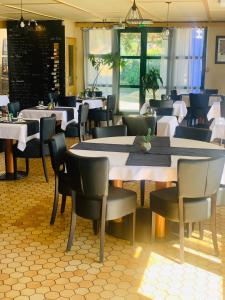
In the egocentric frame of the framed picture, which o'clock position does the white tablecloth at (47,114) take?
The white tablecloth is roughly at 1 o'clock from the framed picture.

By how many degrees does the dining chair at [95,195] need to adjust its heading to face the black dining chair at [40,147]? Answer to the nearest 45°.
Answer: approximately 45° to its left

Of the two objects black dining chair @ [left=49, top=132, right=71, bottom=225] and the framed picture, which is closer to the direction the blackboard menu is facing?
the black dining chair

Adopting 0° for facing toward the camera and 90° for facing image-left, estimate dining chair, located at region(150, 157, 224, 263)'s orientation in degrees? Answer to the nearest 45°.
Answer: approximately 135°

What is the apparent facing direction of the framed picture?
toward the camera

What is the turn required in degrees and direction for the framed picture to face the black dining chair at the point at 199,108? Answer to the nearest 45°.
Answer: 0° — it already faces it

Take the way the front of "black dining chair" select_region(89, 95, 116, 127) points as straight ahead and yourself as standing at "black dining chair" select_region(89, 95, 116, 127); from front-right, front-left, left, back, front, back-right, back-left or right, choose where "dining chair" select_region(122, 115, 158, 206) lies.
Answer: left

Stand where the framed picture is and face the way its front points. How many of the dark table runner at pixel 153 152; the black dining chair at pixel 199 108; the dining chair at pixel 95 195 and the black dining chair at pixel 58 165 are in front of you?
4

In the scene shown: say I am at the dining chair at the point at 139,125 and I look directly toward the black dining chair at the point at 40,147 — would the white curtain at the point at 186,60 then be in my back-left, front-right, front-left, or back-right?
back-right

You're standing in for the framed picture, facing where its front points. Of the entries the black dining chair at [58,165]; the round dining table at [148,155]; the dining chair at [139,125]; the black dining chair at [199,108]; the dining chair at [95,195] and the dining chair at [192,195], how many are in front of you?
6

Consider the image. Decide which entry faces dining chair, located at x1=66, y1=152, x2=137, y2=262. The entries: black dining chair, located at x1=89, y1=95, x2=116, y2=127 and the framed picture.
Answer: the framed picture

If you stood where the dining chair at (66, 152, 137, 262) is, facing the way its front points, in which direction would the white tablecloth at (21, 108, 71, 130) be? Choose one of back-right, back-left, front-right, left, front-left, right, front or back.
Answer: front-left

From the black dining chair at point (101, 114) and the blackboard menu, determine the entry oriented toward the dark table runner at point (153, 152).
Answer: the blackboard menu

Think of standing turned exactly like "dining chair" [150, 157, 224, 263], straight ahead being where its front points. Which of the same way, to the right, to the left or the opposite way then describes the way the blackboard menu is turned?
the opposite way

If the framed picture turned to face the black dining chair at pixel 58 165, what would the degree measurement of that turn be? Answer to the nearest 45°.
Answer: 0° — it already faces it
